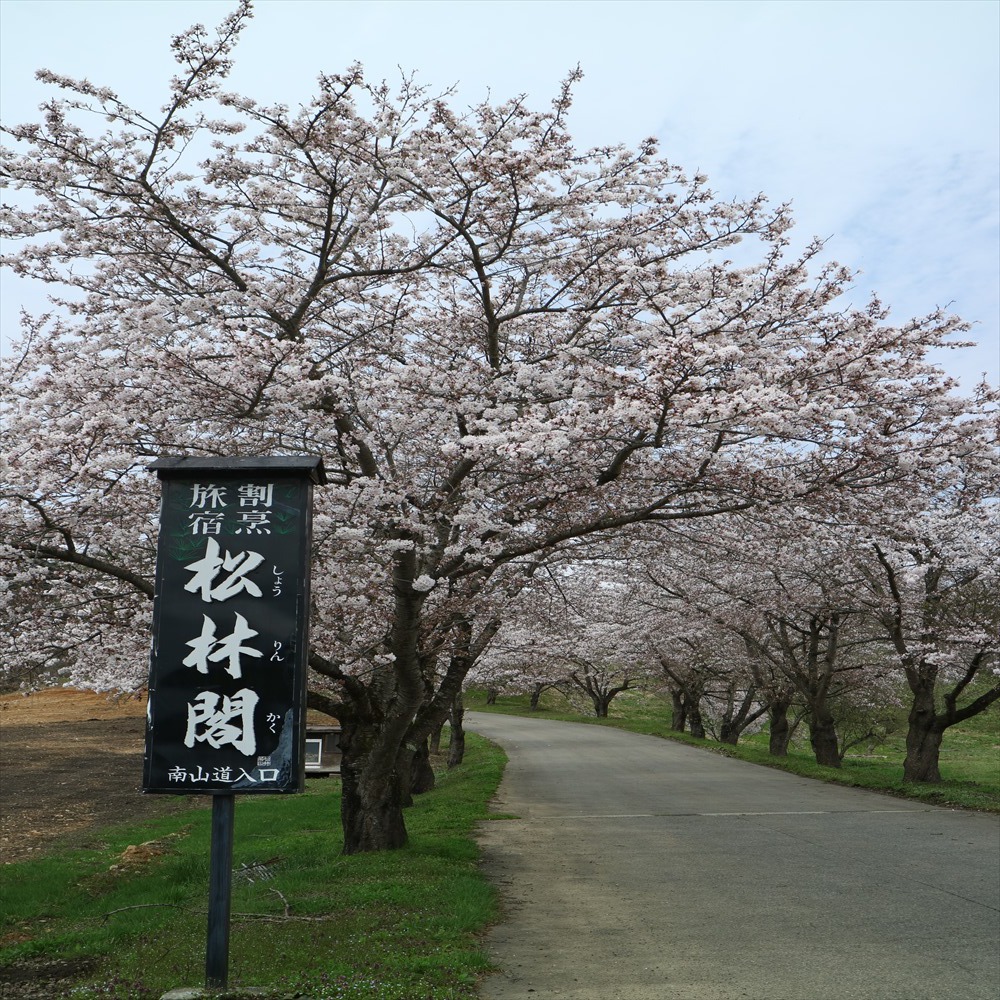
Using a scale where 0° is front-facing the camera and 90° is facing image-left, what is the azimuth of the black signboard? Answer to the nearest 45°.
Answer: approximately 0°

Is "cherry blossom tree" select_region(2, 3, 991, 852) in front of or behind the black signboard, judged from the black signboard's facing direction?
behind

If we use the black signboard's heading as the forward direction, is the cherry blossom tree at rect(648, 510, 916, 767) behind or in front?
behind

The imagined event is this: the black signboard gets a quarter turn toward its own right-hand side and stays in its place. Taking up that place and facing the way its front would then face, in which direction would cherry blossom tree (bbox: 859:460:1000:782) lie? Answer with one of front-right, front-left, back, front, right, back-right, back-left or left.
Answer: back-right
